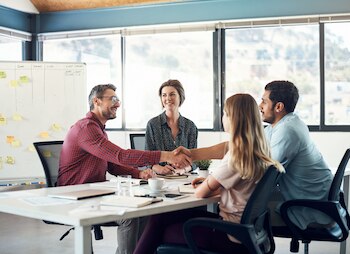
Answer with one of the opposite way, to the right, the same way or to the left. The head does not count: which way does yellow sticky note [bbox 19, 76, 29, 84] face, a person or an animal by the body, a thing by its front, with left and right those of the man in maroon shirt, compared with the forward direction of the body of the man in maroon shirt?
to the right

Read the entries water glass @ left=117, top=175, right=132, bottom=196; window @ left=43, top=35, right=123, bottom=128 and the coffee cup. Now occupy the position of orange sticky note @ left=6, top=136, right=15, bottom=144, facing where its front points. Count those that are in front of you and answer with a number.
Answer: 2

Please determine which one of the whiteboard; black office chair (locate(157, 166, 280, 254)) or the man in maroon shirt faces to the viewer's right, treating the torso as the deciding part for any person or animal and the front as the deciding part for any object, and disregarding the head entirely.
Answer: the man in maroon shirt

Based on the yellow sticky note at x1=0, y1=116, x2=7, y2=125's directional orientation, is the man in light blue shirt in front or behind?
in front

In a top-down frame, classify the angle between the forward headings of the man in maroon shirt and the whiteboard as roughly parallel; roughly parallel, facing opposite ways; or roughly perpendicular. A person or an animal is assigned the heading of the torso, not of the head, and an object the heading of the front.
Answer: roughly perpendicular

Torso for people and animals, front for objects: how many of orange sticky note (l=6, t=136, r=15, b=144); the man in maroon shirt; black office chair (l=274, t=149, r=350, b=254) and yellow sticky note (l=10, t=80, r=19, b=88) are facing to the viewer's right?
1

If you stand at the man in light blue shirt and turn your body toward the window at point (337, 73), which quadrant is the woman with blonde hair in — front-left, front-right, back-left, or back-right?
back-left

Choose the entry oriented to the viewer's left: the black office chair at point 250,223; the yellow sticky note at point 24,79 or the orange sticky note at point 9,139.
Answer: the black office chair
